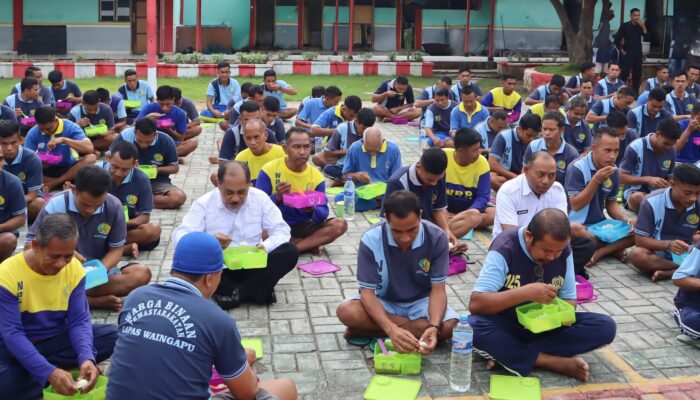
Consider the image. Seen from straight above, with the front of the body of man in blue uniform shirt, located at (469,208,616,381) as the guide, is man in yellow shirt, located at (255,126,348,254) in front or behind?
behind

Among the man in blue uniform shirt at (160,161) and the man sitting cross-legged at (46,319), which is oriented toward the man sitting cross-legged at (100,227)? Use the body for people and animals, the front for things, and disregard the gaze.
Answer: the man in blue uniform shirt

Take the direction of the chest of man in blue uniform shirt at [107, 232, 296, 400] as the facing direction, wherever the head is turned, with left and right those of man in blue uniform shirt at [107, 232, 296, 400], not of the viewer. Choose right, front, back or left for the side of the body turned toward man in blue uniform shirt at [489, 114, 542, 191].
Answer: front

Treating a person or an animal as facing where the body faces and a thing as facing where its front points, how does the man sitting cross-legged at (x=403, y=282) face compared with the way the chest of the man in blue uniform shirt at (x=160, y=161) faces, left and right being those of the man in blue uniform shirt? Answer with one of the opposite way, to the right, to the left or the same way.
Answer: the same way

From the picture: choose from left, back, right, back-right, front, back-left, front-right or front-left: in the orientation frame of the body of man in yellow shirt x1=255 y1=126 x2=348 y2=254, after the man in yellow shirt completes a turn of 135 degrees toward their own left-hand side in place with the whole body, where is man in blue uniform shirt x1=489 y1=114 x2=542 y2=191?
front-right

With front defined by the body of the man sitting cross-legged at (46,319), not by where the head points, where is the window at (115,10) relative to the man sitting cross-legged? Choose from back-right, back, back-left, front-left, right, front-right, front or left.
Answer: back-left

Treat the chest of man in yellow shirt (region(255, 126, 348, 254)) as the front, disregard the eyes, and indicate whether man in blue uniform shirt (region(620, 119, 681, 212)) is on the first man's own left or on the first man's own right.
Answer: on the first man's own left

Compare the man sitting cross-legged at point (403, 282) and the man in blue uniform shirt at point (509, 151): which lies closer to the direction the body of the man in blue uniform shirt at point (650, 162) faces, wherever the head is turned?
the man sitting cross-legged

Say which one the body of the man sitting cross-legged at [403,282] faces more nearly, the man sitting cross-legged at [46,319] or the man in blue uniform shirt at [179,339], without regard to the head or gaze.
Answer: the man in blue uniform shirt

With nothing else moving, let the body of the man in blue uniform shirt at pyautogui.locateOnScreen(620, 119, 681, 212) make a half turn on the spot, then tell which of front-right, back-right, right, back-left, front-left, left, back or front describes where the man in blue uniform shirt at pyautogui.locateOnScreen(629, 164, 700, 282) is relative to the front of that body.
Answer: back-left

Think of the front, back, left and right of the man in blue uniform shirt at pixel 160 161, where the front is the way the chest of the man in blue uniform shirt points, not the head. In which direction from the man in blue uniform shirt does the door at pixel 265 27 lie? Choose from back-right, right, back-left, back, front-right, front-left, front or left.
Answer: back

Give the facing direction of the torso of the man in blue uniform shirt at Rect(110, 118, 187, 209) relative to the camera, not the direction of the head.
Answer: toward the camera

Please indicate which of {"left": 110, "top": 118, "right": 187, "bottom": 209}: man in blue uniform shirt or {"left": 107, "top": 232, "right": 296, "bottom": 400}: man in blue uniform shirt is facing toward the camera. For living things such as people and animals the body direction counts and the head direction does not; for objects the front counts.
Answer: {"left": 110, "top": 118, "right": 187, "bottom": 209}: man in blue uniform shirt

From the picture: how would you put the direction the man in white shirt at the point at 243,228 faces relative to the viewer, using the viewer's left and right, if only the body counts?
facing the viewer

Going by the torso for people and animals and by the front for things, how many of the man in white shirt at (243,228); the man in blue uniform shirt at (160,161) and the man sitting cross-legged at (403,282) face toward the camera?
3

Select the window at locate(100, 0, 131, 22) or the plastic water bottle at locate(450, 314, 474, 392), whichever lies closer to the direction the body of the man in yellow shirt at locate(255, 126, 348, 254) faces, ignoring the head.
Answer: the plastic water bottle

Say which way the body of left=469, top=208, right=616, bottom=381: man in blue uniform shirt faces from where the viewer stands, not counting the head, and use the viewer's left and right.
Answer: facing the viewer and to the right of the viewer

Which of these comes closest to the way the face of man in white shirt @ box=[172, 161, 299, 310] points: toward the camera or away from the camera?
toward the camera

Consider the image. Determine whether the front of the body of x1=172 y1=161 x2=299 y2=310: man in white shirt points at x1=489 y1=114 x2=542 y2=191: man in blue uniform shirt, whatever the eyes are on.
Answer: no

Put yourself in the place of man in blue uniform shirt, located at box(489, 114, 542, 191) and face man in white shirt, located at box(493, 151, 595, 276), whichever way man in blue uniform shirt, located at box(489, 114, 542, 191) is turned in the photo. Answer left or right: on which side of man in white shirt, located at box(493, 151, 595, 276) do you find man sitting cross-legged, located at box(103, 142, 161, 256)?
right

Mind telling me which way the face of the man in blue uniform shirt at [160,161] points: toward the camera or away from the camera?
toward the camera

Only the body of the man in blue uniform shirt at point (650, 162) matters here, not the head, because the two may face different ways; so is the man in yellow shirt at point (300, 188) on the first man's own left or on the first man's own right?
on the first man's own right

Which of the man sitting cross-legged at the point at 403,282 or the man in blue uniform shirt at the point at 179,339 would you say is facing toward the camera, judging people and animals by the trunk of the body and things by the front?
the man sitting cross-legged
